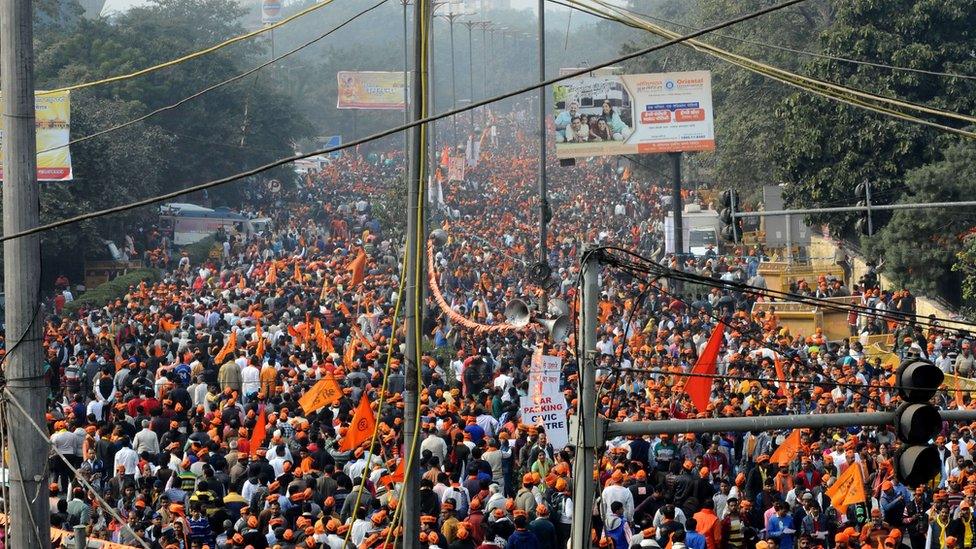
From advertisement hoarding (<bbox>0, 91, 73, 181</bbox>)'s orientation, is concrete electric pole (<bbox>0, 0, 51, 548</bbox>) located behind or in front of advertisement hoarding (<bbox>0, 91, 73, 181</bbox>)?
in front

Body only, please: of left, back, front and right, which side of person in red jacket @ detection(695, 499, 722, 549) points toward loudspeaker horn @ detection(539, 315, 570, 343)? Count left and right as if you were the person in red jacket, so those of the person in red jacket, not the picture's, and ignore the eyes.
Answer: front

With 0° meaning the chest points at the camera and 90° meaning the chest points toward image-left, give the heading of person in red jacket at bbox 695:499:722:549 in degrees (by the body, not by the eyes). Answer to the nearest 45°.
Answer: approximately 180°

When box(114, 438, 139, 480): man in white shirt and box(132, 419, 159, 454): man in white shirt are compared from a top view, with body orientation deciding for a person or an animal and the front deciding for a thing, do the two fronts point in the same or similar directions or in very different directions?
same or similar directions

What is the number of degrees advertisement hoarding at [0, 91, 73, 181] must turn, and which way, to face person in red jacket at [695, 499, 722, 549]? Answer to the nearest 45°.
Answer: approximately 45° to its left

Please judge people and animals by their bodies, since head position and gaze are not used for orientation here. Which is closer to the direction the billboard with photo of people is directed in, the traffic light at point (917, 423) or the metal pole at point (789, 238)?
the traffic light

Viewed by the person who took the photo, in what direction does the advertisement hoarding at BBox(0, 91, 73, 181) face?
facing the viewer

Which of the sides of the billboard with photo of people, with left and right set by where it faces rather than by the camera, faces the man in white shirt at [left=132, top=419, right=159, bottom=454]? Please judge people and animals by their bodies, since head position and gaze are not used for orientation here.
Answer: front

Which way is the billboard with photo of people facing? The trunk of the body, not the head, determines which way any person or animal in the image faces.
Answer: toward the camera

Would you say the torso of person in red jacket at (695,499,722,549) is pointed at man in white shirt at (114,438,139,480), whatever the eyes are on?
no
